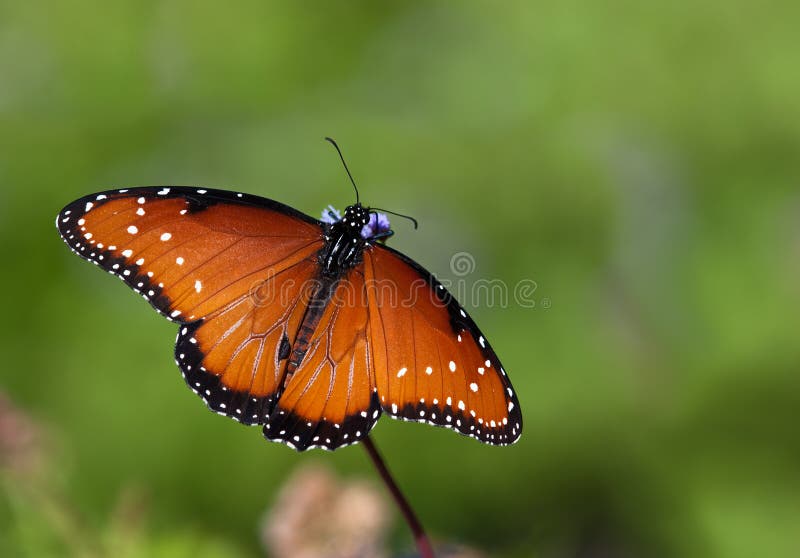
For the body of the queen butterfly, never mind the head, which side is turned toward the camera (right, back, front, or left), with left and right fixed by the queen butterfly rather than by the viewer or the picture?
back
